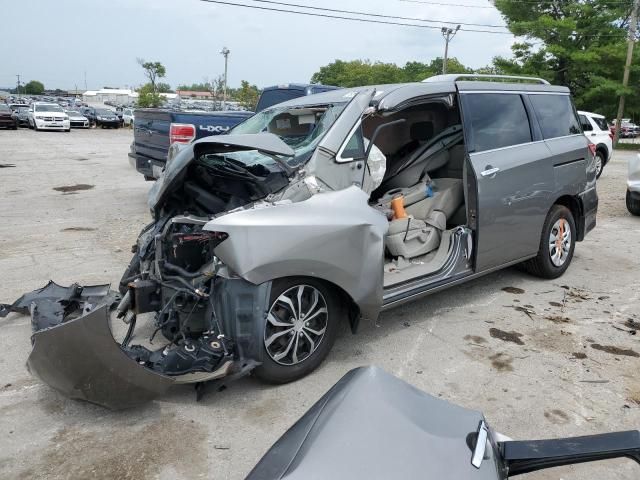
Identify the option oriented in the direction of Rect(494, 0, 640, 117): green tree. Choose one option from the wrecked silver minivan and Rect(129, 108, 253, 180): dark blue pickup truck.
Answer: the dark blue pickup truck

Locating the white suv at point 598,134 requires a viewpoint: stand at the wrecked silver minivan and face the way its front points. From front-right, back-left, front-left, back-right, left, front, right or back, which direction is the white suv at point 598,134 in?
back

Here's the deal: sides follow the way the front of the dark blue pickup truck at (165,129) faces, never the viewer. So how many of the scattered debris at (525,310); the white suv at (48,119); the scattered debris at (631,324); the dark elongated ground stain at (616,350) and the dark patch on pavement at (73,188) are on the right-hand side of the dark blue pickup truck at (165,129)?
3

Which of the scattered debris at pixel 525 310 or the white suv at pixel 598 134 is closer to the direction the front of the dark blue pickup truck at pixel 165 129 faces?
the white suv

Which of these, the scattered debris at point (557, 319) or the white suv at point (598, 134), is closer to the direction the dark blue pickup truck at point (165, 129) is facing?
the white suv

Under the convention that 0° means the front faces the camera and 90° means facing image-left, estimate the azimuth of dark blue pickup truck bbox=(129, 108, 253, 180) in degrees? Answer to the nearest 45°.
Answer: approximately 225°

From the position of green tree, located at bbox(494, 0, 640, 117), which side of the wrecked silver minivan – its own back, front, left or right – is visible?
back

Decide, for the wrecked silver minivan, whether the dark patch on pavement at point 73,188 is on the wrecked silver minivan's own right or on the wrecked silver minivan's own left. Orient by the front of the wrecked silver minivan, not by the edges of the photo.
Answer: on the wrecked silver minivan's own right

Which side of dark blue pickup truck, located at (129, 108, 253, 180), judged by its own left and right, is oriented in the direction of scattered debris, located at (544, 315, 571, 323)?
right

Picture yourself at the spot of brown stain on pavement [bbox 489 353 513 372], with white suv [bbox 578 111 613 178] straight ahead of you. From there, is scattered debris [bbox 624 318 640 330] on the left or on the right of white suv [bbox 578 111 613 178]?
right

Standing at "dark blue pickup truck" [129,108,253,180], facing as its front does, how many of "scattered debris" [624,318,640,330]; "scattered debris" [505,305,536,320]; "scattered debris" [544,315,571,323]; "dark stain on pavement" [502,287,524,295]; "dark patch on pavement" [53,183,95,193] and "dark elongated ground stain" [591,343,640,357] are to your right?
5

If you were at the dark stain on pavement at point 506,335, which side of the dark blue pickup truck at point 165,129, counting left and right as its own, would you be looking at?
right

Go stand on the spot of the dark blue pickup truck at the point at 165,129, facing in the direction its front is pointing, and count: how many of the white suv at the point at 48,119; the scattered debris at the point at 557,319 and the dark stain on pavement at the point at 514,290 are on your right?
2

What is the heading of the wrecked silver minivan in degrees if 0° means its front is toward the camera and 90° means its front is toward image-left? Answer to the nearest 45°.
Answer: approximately 45°

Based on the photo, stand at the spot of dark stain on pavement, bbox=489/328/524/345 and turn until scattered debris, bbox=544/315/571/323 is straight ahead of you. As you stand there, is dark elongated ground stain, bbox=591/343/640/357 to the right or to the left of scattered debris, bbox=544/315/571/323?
right

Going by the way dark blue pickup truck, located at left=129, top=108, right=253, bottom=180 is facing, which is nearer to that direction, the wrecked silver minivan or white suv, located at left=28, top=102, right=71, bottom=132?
the white suv

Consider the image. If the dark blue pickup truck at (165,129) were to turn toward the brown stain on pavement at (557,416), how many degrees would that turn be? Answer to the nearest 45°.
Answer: approximately 135° to its right
